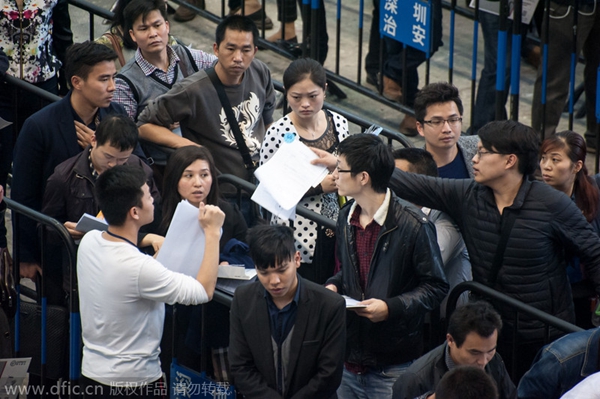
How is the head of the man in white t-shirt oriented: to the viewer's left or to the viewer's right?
to the viewer's right

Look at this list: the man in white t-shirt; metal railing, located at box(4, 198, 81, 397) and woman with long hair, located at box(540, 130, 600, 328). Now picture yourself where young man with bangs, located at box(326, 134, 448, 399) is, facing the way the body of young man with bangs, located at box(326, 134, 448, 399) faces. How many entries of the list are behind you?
1

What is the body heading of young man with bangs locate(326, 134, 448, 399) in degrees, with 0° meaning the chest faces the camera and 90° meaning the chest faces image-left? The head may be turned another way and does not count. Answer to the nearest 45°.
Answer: approximately 45°

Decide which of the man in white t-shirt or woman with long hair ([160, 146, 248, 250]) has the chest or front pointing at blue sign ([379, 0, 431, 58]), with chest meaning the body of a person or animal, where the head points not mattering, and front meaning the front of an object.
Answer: the man in white t-shirt

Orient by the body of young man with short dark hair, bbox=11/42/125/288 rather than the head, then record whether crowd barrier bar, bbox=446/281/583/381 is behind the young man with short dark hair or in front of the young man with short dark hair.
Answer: in front

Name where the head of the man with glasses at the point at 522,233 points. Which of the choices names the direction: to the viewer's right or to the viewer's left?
to the viewer's left

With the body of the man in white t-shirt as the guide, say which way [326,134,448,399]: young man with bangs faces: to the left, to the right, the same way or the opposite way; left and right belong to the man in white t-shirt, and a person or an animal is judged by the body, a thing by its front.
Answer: the opposite way

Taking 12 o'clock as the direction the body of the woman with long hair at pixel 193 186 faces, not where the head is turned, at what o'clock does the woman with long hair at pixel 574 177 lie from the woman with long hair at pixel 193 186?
the woman with long hair at pixel 574 177 is roughly at 9 o'clock from the woman with long hair at pixel 193 186.

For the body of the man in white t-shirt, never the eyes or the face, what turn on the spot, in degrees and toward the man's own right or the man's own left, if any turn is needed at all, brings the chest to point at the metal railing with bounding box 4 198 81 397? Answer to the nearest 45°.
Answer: approximately 90° to the man's own left

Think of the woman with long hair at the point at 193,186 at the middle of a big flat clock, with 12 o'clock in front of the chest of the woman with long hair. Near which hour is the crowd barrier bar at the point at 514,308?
The crowd barrier bar is roughly at 10 o'clock from the woman with long hair.
